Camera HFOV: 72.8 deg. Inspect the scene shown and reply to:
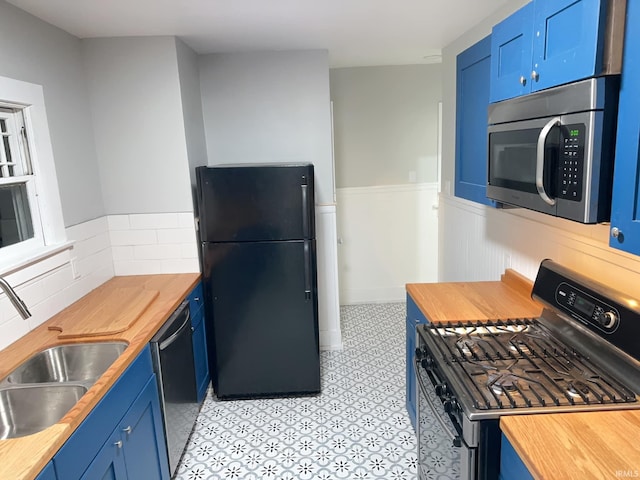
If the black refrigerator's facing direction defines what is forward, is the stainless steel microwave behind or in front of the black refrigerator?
in front

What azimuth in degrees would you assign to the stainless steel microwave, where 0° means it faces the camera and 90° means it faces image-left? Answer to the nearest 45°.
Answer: approximately 45°

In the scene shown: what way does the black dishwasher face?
to the viewer's right

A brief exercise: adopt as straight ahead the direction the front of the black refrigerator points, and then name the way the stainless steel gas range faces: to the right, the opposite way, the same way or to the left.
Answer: to the right

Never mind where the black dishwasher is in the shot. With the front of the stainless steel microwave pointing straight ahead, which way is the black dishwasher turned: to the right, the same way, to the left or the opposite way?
the opposite way

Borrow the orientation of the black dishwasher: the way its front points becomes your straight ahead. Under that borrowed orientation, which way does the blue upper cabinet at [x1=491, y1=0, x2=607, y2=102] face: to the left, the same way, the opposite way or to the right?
the opposite way

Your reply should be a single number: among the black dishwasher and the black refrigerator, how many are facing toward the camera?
1

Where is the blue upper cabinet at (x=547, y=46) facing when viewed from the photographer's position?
facing the viewer and to the left of the viewer

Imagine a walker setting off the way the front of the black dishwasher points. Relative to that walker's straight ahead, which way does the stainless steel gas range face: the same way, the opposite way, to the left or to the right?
the opposite way
